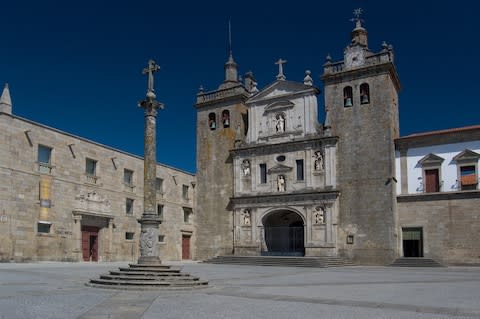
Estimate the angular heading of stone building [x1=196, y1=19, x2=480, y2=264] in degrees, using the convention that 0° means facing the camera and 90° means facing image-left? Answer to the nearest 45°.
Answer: approximately 0°

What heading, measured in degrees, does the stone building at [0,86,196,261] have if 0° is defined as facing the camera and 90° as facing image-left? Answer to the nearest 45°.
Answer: approximately 315°

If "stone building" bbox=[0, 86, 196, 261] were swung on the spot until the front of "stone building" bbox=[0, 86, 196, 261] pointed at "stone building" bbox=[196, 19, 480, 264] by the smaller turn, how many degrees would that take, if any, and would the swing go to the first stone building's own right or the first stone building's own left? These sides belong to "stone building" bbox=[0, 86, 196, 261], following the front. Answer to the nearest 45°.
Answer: approximately 45° to the first stone building's own left

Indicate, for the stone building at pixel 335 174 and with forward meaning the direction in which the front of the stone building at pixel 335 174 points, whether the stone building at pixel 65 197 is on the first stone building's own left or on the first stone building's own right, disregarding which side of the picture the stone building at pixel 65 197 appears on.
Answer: on the first stone building's own right
